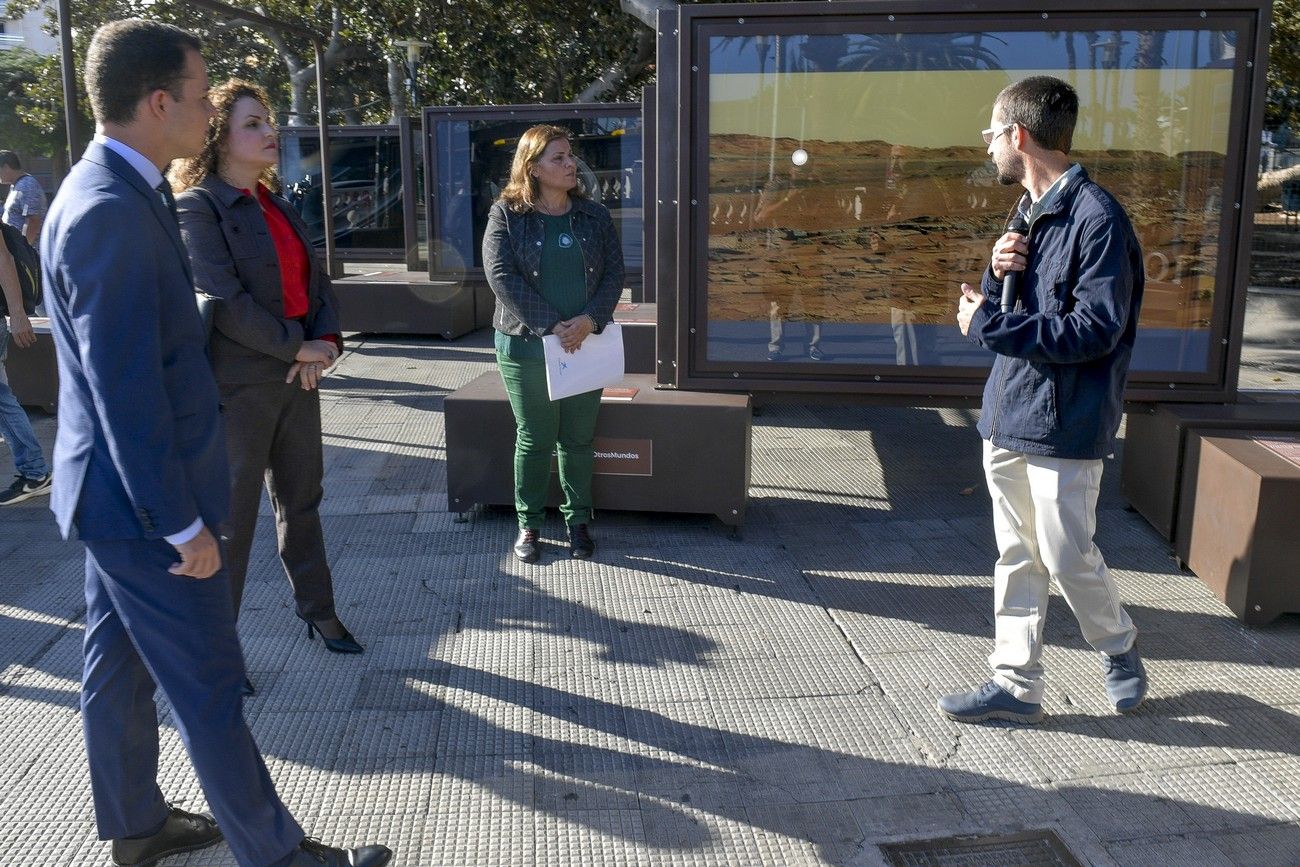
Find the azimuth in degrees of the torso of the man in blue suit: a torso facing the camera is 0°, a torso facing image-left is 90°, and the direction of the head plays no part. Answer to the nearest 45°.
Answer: approximately 270°

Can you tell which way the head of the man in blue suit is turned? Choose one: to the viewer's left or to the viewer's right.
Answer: to the viewer's right

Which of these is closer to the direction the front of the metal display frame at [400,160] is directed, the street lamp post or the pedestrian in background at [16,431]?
the pedestrian in background

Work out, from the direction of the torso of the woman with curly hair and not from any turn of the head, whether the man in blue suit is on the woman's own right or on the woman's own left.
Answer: on the woman's own right

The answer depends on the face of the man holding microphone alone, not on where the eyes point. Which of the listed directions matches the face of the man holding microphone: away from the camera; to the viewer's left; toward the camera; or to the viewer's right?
to the viewer's left

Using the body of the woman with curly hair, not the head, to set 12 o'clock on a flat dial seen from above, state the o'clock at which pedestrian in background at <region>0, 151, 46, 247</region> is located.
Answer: The pedestrian in background is roughly at 7 o'clock from the woman with curly hair.

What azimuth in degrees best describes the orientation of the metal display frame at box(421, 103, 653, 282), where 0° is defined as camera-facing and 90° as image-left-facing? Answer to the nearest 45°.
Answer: approximately 0°

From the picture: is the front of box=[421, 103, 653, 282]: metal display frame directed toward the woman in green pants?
yes

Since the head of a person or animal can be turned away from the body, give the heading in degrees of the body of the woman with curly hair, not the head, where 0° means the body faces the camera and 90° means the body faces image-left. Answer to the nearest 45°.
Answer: approximately 315°
